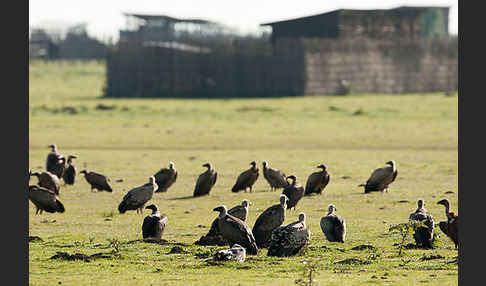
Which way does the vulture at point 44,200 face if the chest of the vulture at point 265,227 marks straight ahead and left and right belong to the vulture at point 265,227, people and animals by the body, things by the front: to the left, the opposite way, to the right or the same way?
the opposite way

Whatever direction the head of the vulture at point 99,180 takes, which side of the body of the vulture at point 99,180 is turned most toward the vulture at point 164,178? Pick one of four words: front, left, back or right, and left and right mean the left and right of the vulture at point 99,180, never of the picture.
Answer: back

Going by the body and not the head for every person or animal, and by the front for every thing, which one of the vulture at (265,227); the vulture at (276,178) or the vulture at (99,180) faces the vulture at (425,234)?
the vulture at (265,227)

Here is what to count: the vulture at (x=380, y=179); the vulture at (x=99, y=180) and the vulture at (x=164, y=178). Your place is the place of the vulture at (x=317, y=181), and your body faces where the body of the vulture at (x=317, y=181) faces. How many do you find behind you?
2

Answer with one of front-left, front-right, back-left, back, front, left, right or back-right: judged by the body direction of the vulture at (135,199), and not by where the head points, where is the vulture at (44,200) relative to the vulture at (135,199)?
back

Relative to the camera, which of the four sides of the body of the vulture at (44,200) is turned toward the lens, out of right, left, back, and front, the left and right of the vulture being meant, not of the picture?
left

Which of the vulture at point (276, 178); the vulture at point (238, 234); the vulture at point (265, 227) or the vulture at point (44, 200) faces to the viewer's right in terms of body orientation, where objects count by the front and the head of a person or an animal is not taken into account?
the vulture at point (265, 227)

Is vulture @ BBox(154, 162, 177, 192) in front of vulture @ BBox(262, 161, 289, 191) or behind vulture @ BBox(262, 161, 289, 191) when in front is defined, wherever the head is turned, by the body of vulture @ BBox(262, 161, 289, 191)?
in front

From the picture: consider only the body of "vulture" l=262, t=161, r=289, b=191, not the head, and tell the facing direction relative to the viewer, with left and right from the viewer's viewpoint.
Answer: facing to the left of the viewer

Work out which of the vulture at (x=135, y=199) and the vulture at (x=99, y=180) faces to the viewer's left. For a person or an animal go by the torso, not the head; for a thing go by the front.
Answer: the vulture at (x=99, y=180)

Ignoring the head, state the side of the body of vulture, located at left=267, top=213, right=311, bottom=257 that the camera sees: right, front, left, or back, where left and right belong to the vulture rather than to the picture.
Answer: right
